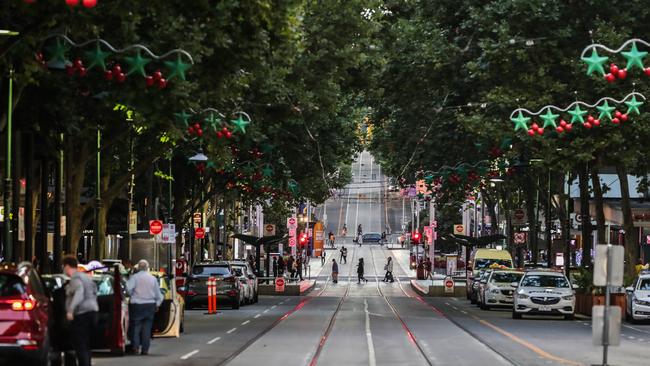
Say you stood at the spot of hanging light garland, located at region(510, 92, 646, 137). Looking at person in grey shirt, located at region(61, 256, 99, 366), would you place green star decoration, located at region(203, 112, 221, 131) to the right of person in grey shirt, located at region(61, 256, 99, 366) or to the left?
right

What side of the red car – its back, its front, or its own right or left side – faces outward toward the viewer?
back

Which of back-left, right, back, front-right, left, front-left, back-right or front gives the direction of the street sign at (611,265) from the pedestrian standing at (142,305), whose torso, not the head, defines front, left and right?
back-right

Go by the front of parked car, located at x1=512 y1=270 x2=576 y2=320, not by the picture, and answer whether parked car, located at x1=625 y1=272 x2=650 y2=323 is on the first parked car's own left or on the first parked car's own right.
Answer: on the first parked car's own left

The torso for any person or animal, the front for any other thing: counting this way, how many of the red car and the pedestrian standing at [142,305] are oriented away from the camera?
2

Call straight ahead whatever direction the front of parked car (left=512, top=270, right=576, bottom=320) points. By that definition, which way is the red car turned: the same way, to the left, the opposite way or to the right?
the opposite way

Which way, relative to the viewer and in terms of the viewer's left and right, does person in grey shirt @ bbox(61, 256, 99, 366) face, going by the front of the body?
facing to the left of the viewer

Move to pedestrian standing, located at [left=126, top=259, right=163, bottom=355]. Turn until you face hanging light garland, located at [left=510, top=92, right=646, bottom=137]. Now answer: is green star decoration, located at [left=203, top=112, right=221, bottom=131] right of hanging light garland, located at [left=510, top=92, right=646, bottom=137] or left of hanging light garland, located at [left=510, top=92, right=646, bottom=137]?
left
